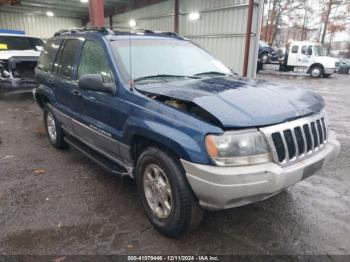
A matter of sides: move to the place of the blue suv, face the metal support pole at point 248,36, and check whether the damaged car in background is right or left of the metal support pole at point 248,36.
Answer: left

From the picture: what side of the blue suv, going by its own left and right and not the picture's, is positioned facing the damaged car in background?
back

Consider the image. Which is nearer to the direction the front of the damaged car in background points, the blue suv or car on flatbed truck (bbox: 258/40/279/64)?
the blue suv

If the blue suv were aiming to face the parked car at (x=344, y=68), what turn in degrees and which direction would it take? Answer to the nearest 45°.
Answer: approximately 90° to its left

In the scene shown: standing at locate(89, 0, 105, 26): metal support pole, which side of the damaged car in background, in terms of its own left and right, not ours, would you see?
left

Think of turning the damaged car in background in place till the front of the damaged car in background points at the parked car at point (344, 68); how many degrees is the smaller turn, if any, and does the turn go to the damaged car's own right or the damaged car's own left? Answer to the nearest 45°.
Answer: approximately 90° to the damaged car's own left

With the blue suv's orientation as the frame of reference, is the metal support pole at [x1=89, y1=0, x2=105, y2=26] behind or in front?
behind

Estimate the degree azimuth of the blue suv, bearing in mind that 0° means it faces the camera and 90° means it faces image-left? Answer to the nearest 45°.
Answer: approximately 315°

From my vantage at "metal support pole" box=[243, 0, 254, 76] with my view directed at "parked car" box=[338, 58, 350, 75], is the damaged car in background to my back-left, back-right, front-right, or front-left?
back-left

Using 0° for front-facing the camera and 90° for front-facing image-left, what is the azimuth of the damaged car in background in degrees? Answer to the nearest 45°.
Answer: approximately 0°

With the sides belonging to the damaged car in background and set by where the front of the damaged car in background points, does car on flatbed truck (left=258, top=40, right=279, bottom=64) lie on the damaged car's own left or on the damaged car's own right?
on the damaged car's own left

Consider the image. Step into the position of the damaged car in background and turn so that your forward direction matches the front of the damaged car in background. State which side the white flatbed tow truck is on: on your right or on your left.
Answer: on your left
